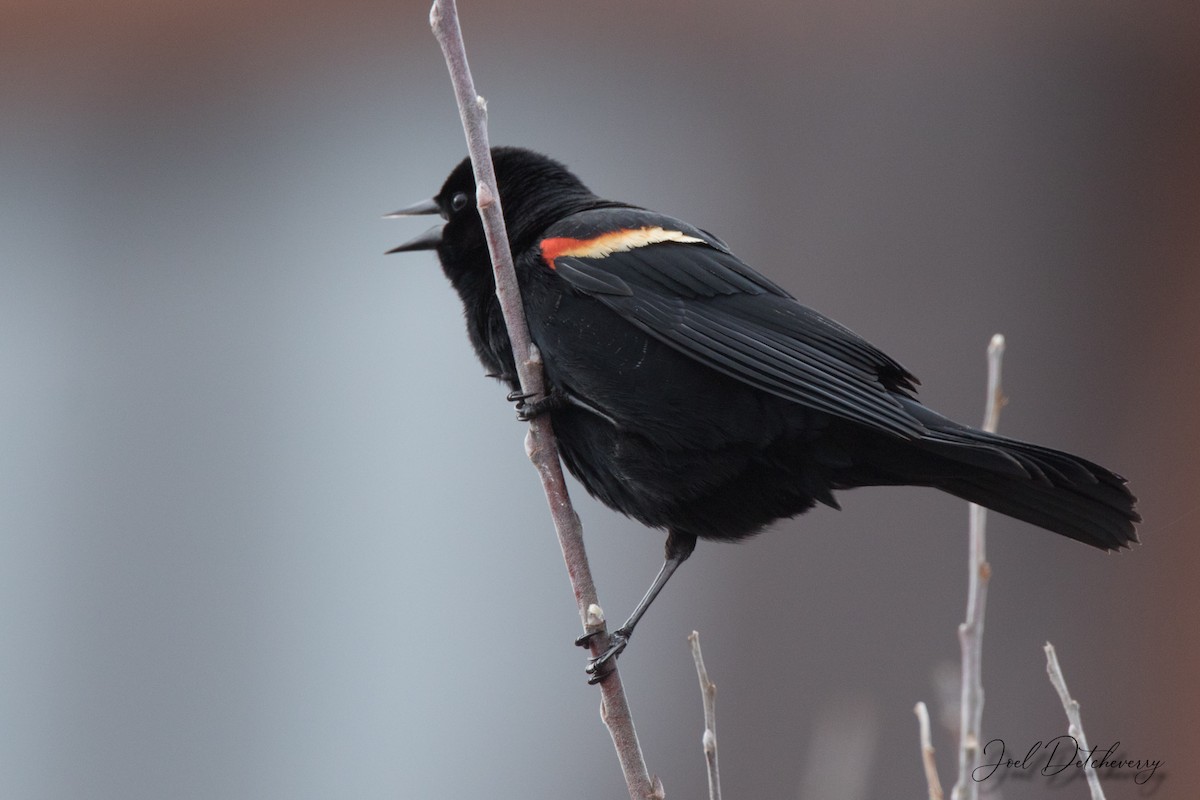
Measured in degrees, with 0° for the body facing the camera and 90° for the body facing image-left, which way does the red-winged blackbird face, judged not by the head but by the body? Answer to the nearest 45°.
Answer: approximately 90°

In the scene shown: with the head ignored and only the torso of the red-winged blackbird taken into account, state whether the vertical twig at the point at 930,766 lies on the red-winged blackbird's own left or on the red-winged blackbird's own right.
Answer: on the red-winged blackbird's own right

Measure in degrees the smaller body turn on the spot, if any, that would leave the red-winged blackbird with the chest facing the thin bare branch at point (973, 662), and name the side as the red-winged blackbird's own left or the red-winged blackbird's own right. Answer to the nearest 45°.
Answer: approximately 135° to the red-winged blackbird's own left

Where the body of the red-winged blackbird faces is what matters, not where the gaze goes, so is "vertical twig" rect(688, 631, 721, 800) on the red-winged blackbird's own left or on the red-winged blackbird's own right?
on the red-winged blackbird's own right
